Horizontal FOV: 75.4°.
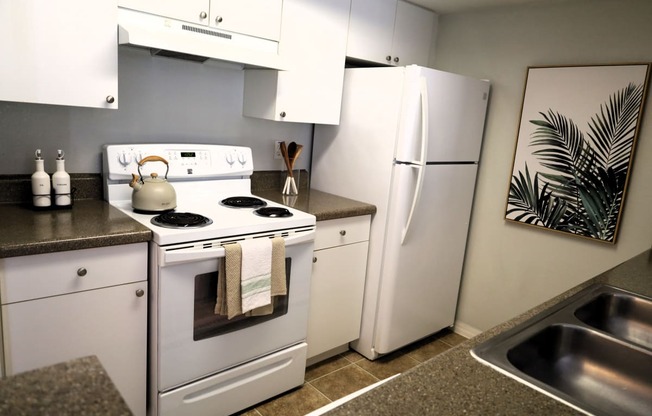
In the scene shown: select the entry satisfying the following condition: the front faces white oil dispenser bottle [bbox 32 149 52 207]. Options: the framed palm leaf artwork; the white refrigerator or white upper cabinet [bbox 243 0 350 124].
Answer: the framed palm leaf artwork

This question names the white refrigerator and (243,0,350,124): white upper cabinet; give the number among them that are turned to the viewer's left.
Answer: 0

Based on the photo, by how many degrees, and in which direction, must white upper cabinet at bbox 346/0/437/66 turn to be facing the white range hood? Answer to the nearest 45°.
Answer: approximately 90° to its right

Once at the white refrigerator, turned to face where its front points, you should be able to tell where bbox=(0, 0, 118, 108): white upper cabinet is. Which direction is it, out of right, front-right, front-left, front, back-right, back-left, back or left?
right

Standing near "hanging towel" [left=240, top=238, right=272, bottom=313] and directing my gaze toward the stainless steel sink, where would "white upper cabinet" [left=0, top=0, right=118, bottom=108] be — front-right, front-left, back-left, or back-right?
back-right

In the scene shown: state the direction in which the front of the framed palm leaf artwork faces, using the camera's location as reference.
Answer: facing the viewer and to the left of the viewer

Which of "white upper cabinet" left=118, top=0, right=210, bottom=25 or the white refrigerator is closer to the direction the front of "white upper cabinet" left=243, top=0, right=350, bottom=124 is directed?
the white refrigerator

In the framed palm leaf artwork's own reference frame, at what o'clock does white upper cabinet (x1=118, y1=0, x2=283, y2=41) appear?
The white upper cabinet is roughly at 12 o'clock from the framed palm leaf artwork.

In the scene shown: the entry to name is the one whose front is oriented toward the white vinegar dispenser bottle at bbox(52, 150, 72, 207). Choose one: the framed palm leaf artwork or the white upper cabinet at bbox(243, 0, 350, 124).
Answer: the framed palm leaf artwork

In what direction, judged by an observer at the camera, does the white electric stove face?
facing the viewer and to the right of the viewer

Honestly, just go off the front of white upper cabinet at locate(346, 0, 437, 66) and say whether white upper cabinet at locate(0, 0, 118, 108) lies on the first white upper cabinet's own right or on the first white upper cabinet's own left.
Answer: on the first white upper cabinet's own right

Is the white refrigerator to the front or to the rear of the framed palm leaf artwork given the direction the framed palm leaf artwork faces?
to the front

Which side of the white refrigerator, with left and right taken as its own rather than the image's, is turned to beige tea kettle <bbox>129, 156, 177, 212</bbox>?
right

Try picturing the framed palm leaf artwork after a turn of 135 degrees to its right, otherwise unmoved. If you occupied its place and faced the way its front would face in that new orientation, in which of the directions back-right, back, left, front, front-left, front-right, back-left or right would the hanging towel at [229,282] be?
back-left

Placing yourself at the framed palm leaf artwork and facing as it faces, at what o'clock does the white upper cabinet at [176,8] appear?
The white upper cabinet is roughly at 12 o'clock from the framed palm leaf artwork.
